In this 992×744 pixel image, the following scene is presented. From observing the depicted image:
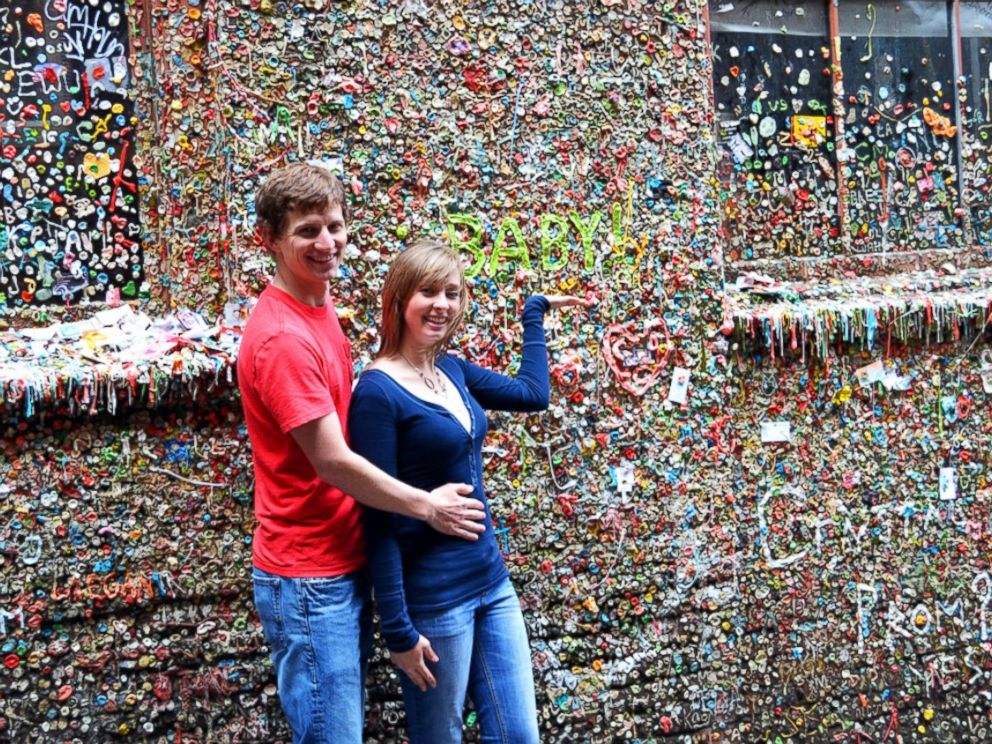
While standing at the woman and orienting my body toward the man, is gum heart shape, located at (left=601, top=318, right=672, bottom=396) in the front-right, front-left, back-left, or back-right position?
back-right

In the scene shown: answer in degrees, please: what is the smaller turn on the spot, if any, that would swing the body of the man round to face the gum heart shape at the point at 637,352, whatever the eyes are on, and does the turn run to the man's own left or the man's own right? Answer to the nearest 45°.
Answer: approximately 45° to the man's own left

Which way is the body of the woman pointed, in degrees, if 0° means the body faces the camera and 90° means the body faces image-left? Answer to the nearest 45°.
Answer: approximately 315°

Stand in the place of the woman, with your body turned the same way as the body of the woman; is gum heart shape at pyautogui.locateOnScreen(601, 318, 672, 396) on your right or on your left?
on your left

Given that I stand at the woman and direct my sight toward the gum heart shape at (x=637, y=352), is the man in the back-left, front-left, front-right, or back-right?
back-left

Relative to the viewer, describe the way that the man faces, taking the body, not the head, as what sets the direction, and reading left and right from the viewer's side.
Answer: facing to the right of the viewer
